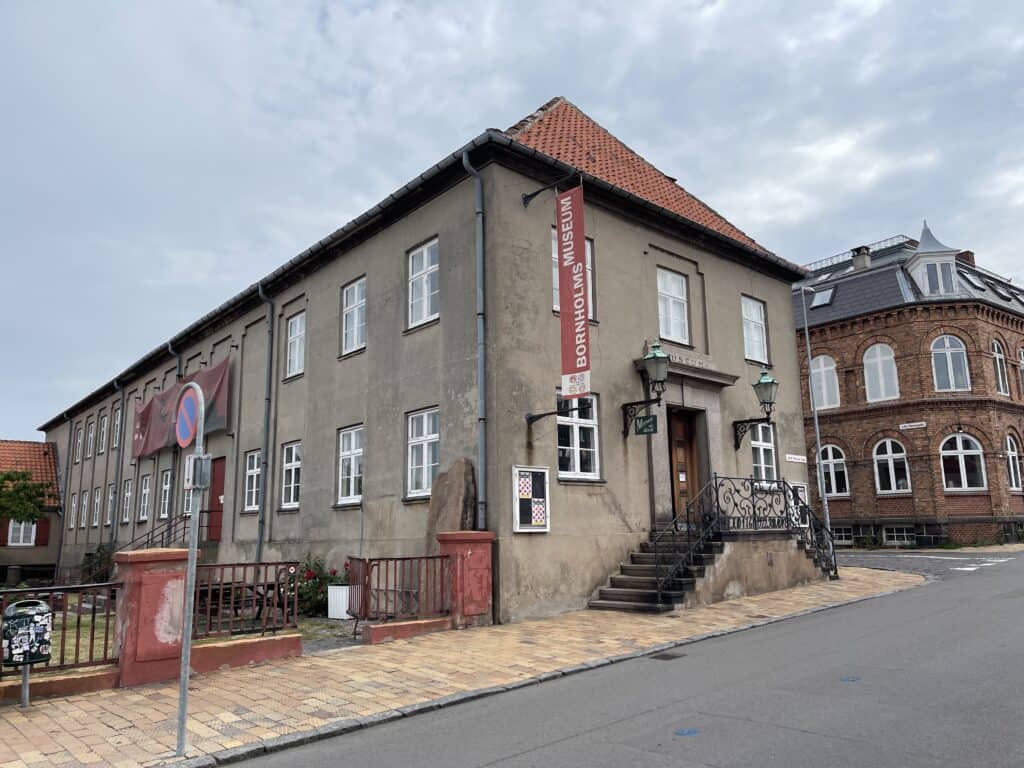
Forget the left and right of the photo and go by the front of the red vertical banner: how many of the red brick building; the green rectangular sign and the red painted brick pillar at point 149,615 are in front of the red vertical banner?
1

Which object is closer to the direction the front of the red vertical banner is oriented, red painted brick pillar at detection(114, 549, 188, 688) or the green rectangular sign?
the red painted brick pillar

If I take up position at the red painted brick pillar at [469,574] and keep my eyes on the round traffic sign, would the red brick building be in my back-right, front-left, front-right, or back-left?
back-left

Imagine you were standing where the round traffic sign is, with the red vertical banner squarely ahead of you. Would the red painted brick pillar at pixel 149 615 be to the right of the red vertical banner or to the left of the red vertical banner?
left

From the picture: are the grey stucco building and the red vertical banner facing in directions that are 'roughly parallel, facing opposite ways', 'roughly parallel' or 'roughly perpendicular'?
roughly perpendicular

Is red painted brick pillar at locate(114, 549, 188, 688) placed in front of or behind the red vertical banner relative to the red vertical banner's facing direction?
in front

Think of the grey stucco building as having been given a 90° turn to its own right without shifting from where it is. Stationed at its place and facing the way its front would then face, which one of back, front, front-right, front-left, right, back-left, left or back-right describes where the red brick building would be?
back

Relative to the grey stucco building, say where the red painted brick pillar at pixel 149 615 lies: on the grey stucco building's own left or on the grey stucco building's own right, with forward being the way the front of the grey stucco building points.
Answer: on the grey stucco building's own right

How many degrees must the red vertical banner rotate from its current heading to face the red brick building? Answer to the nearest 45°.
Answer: approximately 180°

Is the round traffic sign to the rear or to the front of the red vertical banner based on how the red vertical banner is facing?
to the front
